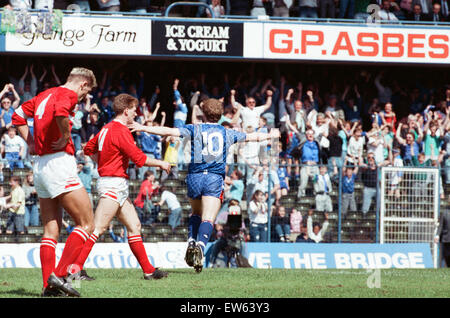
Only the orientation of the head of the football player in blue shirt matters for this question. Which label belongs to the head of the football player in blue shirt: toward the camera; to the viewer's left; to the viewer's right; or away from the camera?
away from the camera

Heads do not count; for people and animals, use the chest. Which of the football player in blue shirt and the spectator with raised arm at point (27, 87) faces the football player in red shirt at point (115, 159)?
the spectator with raised arm

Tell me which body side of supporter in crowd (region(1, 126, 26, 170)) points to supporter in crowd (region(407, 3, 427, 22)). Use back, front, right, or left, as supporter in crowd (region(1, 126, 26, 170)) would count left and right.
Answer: left

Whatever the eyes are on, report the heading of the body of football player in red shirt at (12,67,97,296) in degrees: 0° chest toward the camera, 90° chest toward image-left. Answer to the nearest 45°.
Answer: approximately 225°

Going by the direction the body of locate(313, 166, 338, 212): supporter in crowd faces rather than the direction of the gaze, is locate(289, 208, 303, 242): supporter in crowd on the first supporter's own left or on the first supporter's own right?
on the first supporter's own right

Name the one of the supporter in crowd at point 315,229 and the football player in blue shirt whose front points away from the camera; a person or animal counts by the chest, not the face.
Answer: the football player in blue shirt

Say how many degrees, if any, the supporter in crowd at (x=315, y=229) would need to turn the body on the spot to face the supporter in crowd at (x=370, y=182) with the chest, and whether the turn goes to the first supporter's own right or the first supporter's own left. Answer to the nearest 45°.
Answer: approximately 90° to the first supporter's own left

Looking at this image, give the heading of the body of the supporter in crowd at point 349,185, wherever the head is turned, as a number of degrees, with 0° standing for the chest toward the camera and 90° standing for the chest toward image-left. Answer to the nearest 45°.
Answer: approximately 0°
